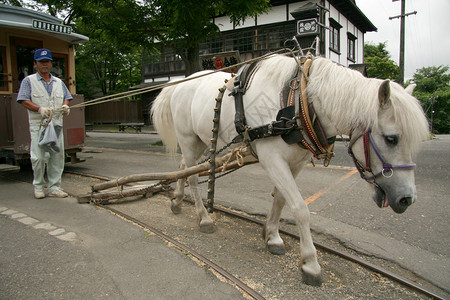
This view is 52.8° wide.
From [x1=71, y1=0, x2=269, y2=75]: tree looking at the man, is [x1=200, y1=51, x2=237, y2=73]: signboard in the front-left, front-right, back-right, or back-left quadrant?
back-left

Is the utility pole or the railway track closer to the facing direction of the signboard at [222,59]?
the railway track

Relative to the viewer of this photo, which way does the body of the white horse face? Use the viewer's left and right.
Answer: facing the viewer and to the right of the viewer

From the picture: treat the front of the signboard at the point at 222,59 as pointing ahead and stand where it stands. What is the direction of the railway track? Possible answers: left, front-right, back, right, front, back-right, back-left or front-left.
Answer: front-left

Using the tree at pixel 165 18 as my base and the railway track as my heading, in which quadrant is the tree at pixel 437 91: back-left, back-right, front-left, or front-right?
back-left

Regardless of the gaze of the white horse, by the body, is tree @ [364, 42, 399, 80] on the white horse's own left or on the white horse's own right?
on the white horse's own left

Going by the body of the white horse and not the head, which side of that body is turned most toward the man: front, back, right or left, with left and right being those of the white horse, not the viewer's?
back

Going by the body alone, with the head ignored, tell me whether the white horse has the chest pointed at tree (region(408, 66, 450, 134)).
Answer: no

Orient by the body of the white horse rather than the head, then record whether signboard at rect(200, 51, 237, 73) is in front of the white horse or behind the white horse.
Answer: behind

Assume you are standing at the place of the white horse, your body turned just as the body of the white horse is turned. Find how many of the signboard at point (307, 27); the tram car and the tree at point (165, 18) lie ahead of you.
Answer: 0

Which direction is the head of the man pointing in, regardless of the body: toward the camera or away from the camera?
toward the camera

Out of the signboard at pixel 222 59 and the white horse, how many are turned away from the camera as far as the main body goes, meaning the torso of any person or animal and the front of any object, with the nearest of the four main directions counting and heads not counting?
0

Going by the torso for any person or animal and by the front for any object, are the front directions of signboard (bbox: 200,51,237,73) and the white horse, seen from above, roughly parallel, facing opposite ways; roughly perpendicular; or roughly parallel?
roughly perpendicular

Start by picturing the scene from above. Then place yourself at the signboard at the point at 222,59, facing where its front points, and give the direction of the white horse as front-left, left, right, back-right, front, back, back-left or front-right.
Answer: front-left

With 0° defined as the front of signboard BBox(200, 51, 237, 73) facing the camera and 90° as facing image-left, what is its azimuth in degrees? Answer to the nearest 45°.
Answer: approximately 45°

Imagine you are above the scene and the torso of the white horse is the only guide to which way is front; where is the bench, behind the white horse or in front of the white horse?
behind
